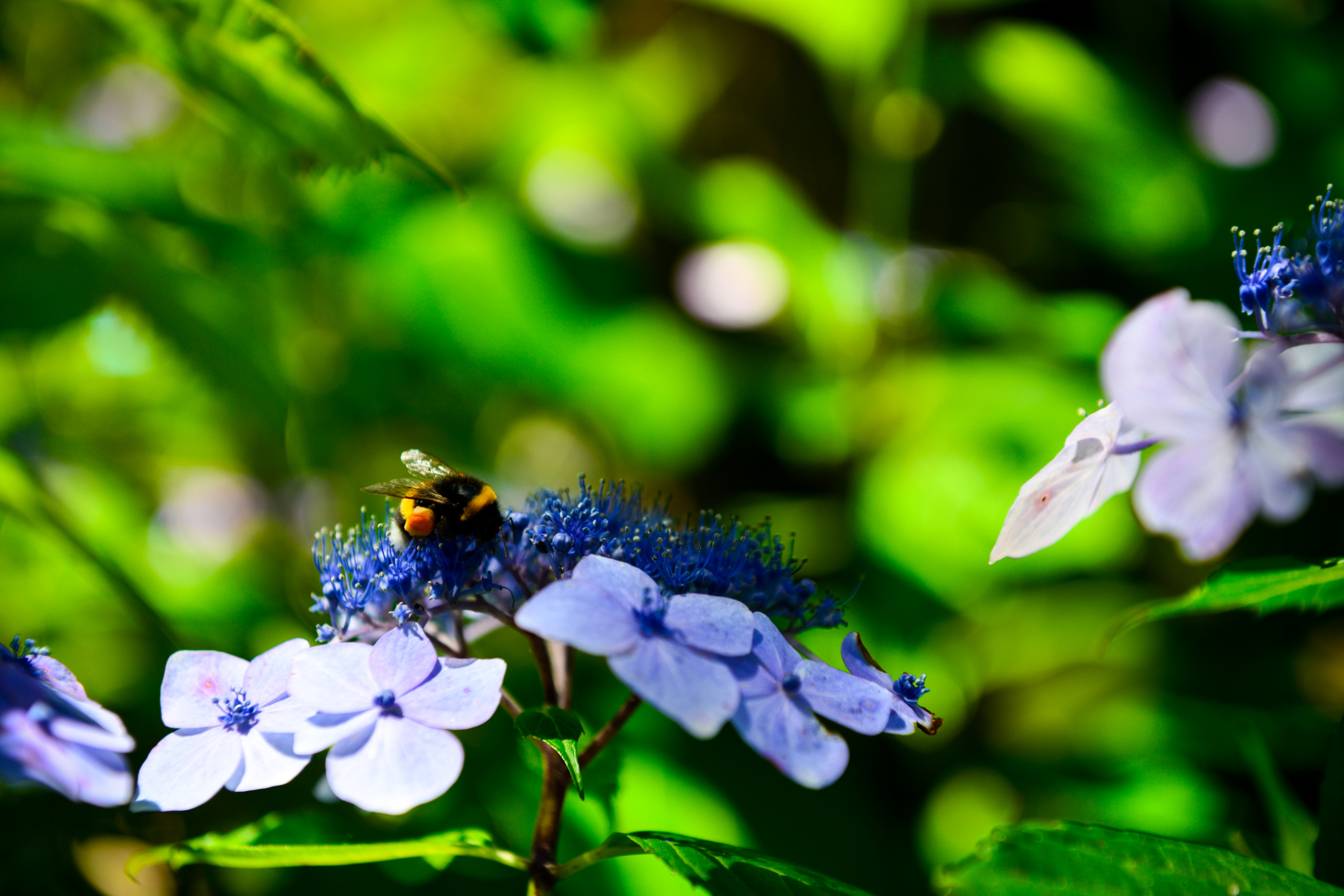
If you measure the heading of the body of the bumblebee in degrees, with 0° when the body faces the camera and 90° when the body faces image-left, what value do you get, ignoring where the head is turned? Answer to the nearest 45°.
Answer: approximately 270°
